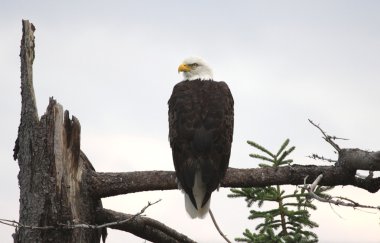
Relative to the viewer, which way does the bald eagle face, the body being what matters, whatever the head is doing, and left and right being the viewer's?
facing away from the viewer
